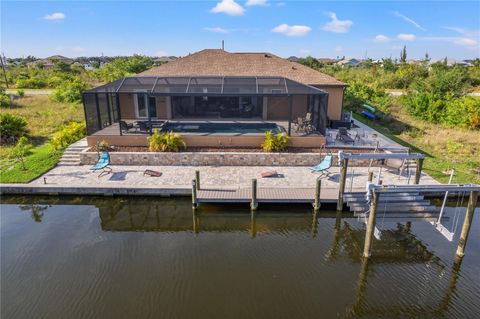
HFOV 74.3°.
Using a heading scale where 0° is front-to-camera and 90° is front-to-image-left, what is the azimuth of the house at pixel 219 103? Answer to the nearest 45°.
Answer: approximately 180°

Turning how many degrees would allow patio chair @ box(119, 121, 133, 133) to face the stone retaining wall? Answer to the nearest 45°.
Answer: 0° — it already faces it

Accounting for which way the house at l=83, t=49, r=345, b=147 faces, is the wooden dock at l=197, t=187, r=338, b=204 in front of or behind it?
behind

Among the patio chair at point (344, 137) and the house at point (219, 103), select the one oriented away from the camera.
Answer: the house

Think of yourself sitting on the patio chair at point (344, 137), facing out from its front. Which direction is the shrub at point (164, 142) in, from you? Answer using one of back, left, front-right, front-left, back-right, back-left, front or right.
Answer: right

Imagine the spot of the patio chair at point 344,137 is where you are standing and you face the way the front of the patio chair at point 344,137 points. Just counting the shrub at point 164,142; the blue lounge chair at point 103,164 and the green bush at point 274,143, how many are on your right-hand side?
3

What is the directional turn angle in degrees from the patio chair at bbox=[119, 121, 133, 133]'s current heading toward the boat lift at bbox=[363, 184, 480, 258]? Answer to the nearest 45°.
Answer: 0° — it already faces it

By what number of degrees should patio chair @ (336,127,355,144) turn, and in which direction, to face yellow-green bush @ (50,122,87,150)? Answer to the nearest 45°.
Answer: approximately 135° to its right

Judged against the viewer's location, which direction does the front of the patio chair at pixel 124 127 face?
facing the viewer and to the right of the viewer

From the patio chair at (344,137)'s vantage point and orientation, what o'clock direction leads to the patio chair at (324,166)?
the patio chair at (324,166) is roughly at 2 o'clock from the patio chair at (344,137).

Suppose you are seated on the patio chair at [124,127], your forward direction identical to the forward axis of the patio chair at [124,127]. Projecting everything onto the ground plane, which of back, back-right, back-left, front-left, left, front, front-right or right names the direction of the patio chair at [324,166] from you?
front

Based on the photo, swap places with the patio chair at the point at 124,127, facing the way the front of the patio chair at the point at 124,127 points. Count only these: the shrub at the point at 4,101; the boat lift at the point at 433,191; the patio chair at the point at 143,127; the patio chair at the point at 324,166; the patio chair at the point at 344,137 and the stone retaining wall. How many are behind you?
1

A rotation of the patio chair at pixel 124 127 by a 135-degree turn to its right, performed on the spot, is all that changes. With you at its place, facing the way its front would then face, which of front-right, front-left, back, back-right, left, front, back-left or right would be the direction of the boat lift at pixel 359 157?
back-left

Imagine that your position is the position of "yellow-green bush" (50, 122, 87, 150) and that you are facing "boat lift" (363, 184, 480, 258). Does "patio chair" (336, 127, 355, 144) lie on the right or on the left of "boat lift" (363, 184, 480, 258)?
left

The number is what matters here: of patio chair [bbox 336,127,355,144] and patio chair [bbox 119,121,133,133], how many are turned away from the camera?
0

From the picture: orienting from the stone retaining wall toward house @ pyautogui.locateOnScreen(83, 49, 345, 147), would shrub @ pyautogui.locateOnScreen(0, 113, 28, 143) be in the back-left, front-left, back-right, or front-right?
front-left
